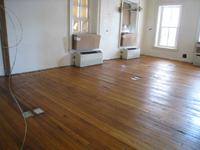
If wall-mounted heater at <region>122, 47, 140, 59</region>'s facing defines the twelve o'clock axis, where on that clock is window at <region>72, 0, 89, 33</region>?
The window is roughly at 3 o'clock from the wall-mounted heater.

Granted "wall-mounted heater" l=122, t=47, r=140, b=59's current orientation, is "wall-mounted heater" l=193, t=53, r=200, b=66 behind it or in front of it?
in front

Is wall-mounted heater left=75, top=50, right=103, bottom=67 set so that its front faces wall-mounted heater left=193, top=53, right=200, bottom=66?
no

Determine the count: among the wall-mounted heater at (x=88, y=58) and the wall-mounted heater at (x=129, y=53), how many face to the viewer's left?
0

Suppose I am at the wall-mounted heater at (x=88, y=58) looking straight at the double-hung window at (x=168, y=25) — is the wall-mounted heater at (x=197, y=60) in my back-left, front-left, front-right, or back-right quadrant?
front-right

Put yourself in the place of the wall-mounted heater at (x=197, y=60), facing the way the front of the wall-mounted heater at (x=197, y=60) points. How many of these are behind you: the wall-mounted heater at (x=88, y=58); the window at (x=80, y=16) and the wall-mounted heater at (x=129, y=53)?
0

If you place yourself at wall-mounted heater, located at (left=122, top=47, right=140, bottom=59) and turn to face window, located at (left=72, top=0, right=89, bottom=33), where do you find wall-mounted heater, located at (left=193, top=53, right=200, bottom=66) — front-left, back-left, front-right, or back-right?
back-left

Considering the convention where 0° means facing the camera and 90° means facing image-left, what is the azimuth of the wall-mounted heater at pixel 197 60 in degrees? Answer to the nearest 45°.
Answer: approximately 45°

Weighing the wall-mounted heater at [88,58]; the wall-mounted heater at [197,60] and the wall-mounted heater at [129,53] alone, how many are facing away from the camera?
0

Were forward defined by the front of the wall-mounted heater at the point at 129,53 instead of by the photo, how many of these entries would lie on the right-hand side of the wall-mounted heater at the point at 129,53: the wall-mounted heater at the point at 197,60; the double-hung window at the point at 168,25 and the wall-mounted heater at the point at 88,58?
1

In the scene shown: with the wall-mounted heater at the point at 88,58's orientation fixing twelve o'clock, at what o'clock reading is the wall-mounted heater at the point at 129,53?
the wall-mounted heater at the point at 129,53 is roughly at 9 o'clock from the wall-mounted heater at the point at 88,58.

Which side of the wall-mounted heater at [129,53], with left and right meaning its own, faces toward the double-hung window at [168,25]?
left

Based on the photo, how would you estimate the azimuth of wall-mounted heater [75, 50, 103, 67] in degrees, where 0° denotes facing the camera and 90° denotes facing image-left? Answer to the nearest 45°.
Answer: approximately 315°

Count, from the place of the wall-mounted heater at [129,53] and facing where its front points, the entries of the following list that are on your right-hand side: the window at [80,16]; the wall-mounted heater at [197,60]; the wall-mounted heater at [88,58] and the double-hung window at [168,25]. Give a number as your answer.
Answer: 2
